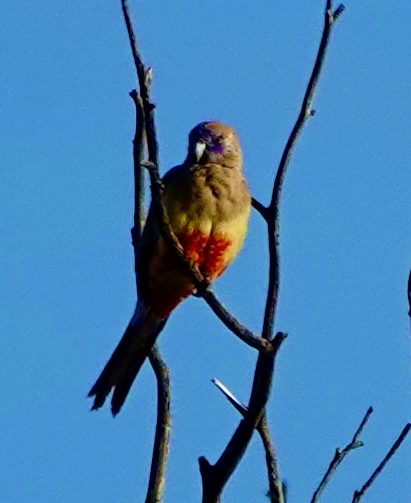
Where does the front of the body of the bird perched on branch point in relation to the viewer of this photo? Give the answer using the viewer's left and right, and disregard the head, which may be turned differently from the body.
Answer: facing the viewer and to the right of the viewer
